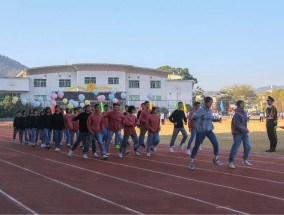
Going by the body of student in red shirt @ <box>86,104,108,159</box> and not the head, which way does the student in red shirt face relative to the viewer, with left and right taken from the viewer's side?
facing the viewer and to the right of the viewer

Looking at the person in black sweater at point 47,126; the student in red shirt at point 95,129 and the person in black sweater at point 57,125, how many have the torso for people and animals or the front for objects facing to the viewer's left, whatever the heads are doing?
0

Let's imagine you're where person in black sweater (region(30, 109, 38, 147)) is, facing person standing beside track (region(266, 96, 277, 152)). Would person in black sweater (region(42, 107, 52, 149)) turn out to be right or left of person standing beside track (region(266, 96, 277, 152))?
right

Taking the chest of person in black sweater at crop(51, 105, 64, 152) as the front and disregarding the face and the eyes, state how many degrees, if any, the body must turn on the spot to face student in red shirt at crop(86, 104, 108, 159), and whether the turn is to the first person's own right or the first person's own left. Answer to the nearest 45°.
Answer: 0° — they already face them

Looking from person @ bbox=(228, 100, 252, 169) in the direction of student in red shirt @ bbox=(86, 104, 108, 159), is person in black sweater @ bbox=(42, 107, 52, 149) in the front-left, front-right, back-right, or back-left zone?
front-right

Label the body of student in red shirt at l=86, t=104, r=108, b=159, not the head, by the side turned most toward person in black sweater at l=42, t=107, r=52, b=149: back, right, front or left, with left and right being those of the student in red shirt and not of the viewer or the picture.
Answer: back

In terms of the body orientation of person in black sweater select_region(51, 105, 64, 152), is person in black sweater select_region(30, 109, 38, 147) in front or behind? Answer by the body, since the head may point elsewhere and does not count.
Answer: behind

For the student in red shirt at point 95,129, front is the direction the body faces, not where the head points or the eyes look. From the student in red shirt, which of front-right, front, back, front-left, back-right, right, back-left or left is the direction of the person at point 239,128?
front

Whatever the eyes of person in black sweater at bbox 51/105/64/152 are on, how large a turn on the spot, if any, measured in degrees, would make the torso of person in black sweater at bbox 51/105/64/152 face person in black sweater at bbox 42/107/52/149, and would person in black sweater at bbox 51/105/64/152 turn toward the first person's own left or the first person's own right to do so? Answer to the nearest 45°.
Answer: approximately 135° to the first person's own right

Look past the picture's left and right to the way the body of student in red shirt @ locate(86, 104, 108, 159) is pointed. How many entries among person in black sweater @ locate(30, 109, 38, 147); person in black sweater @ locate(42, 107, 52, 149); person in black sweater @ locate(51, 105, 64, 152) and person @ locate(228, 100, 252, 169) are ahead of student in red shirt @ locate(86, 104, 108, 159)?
1

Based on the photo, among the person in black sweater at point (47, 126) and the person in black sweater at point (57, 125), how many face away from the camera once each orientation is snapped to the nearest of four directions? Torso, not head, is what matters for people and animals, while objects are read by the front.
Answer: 0

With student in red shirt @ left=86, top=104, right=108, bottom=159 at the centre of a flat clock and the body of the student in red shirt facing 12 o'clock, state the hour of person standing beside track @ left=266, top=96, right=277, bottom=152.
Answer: The person standing beside track is roughly at 10 o'clock from the student in red shirt.

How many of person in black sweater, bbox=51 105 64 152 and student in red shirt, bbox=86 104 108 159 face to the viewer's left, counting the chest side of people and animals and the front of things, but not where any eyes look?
0

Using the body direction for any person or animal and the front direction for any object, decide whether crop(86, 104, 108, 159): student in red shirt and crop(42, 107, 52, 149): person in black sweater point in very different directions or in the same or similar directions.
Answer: same or similar directions

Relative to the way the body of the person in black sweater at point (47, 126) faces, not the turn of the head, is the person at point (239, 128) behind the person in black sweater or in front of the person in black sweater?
in front
